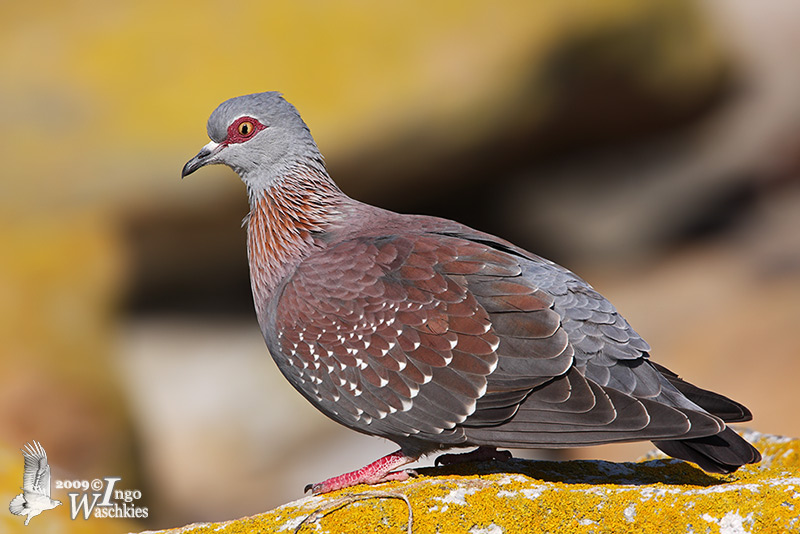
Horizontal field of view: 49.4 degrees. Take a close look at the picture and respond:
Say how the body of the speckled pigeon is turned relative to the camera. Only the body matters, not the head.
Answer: to the viewer's left
